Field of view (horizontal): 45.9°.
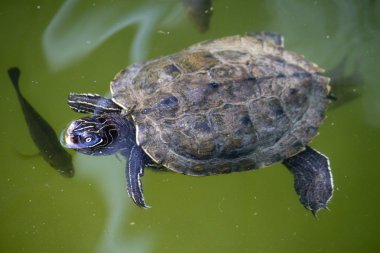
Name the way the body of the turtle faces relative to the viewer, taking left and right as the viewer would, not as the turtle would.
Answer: facing to the left of the viewer
